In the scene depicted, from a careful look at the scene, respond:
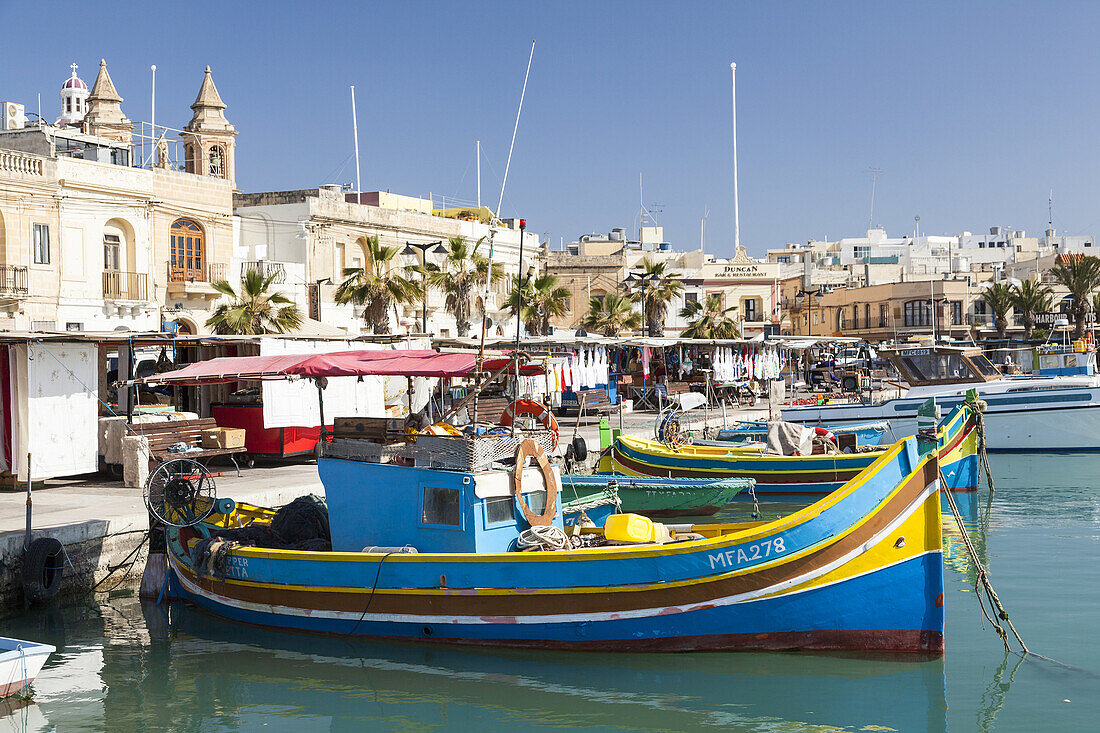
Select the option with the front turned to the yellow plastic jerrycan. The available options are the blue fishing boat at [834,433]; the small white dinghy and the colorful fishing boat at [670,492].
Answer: the small white dinghy

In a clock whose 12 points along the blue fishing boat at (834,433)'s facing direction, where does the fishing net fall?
The fishing net is roughly at 4 o'clock from the blue fishing boat.

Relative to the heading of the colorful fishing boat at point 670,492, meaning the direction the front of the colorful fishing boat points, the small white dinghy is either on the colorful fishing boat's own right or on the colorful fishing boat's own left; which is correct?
on the colorful fishing boat's own right

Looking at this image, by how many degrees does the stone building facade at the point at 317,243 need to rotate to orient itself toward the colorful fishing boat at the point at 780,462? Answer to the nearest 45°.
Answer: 0° — it already faces it

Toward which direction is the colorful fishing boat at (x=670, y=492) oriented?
to the viewer's right

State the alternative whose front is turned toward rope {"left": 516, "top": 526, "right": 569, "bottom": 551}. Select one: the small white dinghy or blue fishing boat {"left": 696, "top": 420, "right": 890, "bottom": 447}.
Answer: the small white dinghy

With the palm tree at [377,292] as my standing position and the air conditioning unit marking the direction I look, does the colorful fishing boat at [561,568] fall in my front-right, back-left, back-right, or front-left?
back-left

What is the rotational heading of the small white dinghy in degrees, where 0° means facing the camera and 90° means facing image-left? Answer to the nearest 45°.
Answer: approximately 270°

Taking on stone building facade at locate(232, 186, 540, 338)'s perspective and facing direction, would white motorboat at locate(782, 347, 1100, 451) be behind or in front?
in front

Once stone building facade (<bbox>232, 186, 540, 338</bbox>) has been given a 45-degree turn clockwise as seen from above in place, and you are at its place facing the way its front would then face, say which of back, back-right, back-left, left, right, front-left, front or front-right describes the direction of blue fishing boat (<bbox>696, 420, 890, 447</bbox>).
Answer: front-left

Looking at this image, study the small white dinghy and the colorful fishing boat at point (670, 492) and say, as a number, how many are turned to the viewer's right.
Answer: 2

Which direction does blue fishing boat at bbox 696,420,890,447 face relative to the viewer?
to the viewer's right

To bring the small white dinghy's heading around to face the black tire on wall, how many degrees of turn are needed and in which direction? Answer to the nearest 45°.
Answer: approximately 90° to its left

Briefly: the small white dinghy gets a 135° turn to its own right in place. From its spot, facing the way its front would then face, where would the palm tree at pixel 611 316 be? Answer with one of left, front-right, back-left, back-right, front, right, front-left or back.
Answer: back

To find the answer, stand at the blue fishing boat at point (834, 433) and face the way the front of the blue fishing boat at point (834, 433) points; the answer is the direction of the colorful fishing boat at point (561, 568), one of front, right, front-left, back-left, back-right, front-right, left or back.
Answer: right

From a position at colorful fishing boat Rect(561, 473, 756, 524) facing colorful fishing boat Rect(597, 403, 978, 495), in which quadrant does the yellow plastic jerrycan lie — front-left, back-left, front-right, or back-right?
back-right
